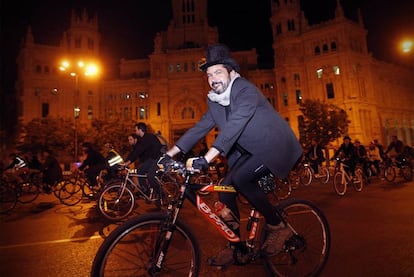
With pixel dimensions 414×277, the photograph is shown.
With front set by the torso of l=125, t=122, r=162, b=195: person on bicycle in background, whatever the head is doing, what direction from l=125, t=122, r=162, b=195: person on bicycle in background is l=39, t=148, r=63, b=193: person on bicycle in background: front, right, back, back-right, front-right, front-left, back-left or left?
front-right

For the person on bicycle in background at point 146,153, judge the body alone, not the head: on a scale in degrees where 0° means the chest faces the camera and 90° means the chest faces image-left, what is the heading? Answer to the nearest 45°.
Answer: approximately 90°

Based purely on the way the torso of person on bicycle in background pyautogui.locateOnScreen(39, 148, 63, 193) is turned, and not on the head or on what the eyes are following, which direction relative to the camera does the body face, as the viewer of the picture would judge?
to the viewer's left

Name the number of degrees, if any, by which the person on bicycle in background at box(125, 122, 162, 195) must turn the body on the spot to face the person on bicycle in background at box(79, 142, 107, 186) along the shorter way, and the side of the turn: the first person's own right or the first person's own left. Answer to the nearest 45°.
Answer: approximately 45° to the first person's own right

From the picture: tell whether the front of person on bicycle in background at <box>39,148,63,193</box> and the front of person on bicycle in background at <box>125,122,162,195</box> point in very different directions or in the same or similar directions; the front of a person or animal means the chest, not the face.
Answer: same or similar directions

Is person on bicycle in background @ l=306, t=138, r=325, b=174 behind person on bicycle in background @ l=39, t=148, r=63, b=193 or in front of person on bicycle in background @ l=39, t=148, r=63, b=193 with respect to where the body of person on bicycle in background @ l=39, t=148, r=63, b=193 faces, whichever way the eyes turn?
behind

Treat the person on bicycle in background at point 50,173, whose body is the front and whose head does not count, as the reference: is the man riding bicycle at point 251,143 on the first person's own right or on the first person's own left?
on the first person's own left

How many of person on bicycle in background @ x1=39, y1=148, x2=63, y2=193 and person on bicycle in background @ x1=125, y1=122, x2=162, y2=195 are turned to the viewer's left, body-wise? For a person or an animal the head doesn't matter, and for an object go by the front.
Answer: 2

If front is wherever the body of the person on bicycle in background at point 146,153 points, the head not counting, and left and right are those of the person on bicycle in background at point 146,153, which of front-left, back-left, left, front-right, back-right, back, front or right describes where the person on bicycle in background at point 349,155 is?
back
